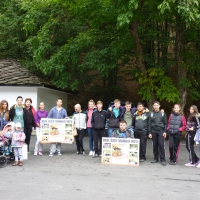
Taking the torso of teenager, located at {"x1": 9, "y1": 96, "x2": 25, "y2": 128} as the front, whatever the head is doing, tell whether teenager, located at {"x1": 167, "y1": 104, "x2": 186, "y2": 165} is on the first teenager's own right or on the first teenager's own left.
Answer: on the first teenager's own left

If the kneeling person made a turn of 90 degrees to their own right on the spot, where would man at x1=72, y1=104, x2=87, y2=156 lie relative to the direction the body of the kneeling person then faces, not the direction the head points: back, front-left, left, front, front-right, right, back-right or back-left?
front-right

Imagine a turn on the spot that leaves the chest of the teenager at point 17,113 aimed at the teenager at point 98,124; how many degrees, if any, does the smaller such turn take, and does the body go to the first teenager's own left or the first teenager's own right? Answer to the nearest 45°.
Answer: approximately 90° to the first teenager's own left

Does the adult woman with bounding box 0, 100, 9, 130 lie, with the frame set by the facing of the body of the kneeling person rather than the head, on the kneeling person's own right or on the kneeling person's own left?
on the kneeling person's own right

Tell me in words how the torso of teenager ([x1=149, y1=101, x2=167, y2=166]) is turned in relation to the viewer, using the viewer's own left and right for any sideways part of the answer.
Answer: facing the viewer

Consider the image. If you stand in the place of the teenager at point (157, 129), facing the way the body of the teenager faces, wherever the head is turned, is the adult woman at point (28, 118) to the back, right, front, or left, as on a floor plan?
right

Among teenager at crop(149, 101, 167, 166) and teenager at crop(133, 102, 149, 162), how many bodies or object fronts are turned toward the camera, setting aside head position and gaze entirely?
2

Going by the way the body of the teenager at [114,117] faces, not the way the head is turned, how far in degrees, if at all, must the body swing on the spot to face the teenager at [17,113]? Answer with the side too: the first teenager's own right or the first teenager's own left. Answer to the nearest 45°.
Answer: approximately 90° to the first teenager's own right

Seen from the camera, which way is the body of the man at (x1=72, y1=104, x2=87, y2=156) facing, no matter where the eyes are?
toward the camera

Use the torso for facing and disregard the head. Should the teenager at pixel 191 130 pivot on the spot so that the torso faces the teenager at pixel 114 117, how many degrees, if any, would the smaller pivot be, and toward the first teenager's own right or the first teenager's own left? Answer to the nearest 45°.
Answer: approximately 45° to the first teenager's own right

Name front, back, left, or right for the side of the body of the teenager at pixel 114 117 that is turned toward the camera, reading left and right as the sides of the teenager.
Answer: front
